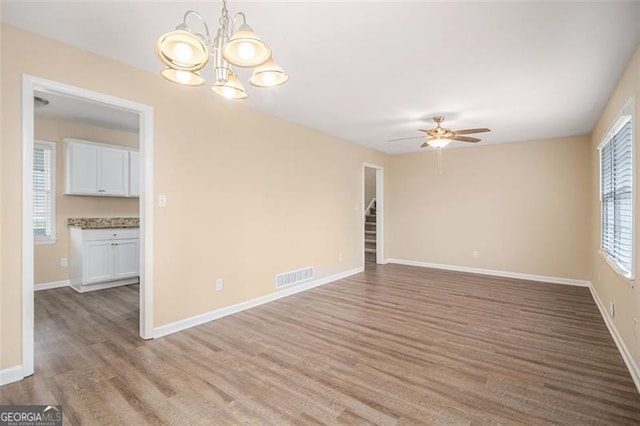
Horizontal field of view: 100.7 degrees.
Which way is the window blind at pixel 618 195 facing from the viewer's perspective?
to the viewer's left

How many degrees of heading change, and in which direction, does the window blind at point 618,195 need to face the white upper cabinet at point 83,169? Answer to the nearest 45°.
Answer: approximately 45° to its left

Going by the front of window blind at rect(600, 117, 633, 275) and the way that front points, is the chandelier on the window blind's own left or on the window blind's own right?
on the window blind's own left

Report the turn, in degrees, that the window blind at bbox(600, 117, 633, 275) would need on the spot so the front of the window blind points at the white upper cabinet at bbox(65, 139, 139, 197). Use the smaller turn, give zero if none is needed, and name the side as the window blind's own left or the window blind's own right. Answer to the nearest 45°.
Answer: approximately 45° to the window blind's own left

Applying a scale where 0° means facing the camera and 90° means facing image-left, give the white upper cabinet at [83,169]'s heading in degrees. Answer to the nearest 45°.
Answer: approximately 0°

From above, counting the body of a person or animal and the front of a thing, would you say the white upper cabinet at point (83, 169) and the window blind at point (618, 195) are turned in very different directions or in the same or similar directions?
very different directions

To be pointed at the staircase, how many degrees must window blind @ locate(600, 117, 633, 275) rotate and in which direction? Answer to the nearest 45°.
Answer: approximately 45° to its right

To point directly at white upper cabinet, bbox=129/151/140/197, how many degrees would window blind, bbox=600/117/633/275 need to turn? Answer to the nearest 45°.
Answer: approximately 45° to its left
